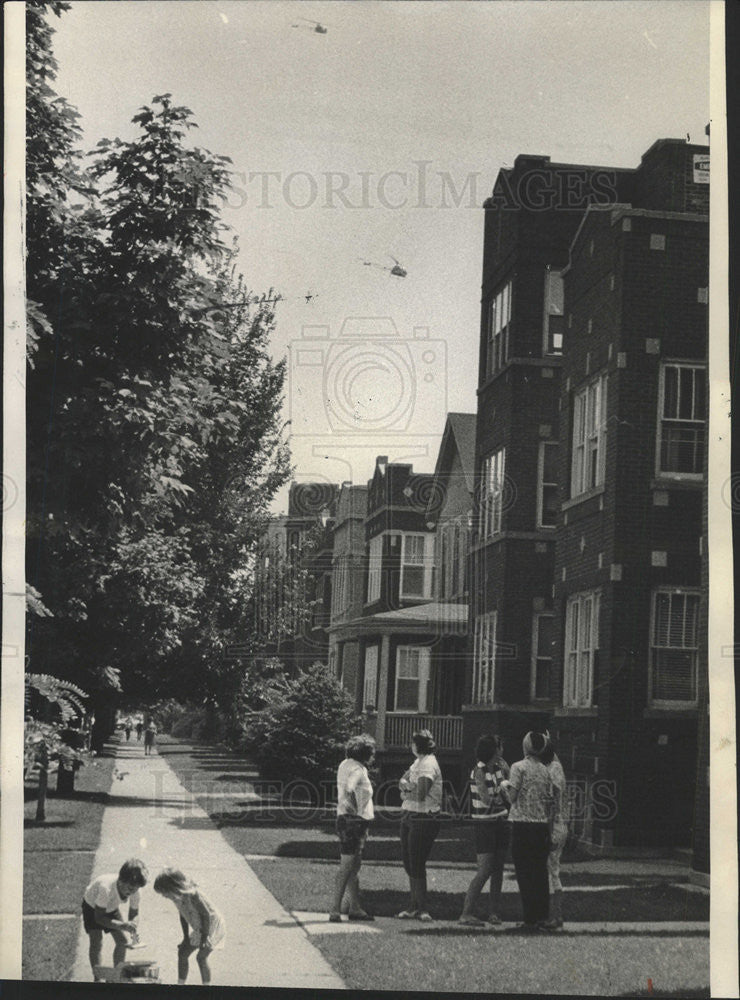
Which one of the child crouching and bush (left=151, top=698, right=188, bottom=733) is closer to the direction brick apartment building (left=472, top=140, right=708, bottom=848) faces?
the child crouching

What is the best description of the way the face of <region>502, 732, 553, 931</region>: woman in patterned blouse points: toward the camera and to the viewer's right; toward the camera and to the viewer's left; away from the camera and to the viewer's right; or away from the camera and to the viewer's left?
away from the camera and to the viewer's left
